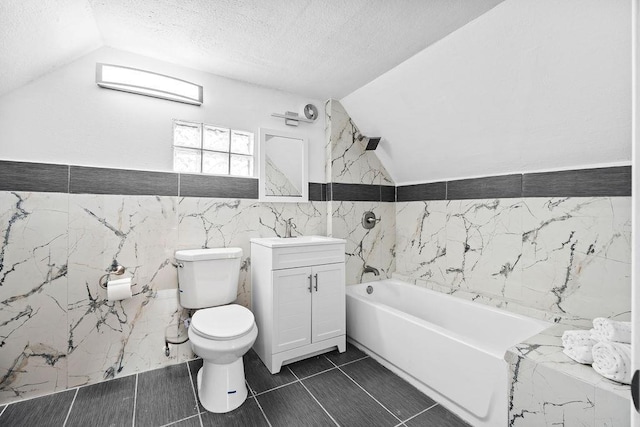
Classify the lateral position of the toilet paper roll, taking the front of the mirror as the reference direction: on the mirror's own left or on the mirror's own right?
on the mirror's own right

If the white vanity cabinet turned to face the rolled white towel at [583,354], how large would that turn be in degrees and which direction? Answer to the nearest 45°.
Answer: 0° — it already faces it

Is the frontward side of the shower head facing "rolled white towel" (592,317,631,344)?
yes

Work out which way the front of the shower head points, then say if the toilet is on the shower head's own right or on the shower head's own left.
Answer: on the shower head's own right

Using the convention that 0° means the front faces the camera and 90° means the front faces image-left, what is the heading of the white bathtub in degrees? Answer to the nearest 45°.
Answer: approximately 45°

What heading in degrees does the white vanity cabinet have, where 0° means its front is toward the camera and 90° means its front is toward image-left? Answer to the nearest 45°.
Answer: approximately 315°

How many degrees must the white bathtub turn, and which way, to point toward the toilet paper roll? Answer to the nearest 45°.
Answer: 0° — it already faces it

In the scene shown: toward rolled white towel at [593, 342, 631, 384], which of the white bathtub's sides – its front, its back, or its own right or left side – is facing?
left

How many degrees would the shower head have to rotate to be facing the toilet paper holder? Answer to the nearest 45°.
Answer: approximately 90° to its right
